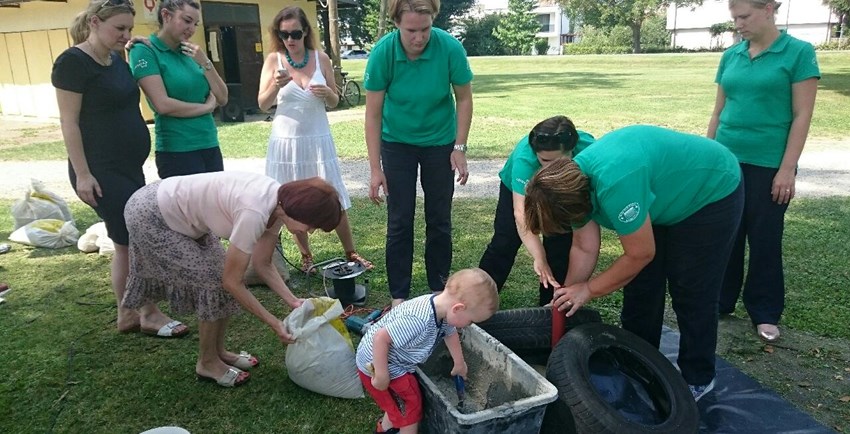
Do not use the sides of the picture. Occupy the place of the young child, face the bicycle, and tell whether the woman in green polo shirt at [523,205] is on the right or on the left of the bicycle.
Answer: right

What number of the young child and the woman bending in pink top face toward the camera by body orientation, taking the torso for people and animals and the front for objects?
0

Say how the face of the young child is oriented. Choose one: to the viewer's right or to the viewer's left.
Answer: to the viewer's right

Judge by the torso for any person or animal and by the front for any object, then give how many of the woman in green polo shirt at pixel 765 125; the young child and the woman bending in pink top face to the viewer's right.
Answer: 2

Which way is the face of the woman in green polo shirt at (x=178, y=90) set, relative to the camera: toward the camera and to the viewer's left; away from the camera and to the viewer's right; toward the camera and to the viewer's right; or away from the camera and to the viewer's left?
toward the camera and to the viewer's right

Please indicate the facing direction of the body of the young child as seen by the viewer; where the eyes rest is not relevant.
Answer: to the viewer's right

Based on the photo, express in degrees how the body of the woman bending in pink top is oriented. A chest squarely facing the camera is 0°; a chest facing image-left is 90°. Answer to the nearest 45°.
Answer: approximately 270°

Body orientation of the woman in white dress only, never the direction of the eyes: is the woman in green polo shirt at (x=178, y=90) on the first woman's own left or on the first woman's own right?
on the first woman's own right

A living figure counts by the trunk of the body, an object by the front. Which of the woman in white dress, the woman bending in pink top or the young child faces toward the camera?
the woman in white dress

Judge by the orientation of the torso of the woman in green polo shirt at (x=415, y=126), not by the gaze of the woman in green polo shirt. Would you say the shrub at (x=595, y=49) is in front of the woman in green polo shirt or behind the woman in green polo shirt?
behind

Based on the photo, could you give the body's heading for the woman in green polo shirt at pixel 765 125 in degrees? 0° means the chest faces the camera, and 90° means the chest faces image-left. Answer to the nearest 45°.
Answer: approximately 45°

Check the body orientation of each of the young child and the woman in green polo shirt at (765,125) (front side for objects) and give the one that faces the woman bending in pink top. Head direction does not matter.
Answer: the woman in green polo shirt

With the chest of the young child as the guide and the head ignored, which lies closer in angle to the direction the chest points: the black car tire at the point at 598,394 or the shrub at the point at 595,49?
the black car tire

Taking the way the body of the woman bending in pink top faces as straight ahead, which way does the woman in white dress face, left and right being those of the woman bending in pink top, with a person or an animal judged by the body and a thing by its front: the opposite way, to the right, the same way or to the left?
to the right

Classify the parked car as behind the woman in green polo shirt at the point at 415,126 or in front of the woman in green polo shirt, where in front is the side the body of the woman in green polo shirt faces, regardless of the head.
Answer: behind

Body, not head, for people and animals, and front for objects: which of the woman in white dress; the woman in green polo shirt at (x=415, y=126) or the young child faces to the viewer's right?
the young child

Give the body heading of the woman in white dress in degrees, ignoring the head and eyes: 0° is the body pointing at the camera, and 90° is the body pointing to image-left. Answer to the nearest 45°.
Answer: approximately 0°
